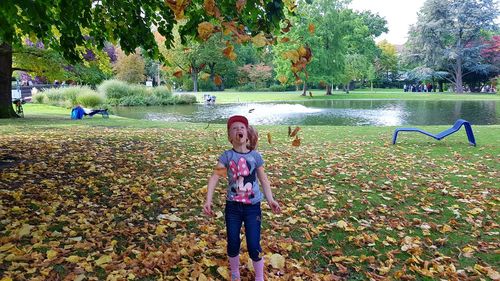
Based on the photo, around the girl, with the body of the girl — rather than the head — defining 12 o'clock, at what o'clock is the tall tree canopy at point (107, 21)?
The tall tree canopy is roughly at 5 o'clock from the girl.

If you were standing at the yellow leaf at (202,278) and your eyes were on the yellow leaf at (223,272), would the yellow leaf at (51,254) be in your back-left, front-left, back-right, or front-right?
back-left

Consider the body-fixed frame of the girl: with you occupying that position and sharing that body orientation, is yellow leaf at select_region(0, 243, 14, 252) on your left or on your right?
on your right

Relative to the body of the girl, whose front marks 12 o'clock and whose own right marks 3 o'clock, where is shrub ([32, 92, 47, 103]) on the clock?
The shrub is roughly at 5 o'clock from the girl.

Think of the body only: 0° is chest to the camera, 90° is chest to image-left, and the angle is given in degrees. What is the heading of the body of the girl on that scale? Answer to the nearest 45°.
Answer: approximately 0°
